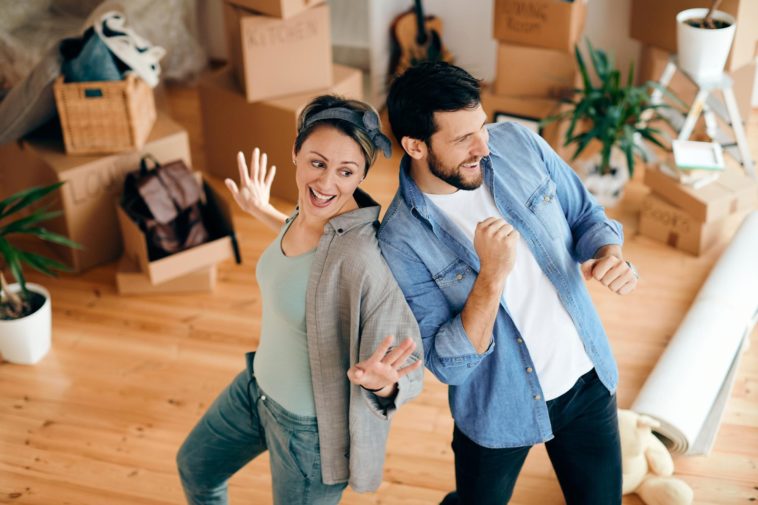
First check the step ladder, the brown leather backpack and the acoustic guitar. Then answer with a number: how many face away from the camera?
0

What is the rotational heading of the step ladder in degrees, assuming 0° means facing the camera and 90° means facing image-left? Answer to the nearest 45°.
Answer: approximately 45°

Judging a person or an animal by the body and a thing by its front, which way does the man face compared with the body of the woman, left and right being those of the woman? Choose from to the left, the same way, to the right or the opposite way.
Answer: to the left

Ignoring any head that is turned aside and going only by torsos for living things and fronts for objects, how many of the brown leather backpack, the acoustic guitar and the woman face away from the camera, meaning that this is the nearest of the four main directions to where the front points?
0

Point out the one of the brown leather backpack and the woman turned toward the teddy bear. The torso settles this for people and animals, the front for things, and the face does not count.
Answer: the brown leather backpack

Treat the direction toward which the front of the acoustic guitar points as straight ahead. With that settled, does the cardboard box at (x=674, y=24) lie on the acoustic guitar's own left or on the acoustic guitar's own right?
on the acoustic guitar's own left

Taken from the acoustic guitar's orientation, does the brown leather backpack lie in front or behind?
in front

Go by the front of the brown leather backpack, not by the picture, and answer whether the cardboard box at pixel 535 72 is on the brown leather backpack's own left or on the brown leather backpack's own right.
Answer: on the brown leather backpack's own left

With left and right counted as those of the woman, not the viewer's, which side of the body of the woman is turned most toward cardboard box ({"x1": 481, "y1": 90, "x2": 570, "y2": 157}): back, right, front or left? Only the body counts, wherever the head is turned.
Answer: back

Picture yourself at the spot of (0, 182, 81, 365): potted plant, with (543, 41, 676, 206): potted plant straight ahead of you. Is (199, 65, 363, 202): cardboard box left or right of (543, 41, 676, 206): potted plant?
left

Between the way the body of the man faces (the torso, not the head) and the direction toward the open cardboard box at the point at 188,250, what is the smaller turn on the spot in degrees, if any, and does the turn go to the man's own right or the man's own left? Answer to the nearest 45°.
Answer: approximately 180°

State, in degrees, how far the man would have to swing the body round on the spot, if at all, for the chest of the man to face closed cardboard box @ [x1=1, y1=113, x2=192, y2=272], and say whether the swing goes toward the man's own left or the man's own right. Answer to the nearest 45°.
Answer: approximately 180°

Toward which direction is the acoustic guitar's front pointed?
toward the camera

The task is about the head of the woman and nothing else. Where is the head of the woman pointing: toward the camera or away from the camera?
toward the camera
